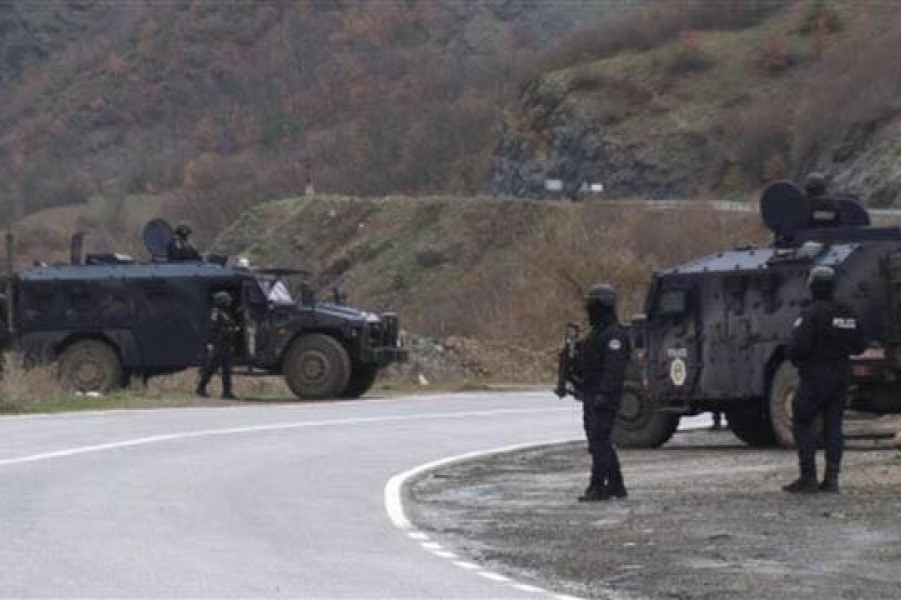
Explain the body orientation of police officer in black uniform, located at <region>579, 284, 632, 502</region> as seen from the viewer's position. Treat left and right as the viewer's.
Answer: facing to the left of the viewer

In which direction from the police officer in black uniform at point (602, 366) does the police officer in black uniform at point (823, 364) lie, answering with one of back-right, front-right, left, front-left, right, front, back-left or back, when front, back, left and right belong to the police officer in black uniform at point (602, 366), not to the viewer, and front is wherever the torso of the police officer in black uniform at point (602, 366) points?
back

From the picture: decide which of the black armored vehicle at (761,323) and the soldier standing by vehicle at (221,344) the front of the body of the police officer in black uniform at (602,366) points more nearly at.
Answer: the soldier standing by vehicle

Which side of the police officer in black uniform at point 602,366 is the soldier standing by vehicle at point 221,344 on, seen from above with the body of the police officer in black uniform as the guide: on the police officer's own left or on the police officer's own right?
on the police officer's own right
